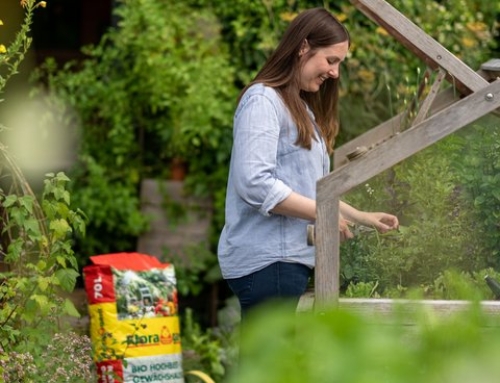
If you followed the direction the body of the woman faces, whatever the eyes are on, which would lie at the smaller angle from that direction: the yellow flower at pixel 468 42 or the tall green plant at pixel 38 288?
the yellow flower

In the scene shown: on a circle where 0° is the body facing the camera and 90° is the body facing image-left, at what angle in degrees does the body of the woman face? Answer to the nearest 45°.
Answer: approximately 270°

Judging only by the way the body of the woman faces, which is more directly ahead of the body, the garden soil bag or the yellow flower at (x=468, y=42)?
the yellow flower

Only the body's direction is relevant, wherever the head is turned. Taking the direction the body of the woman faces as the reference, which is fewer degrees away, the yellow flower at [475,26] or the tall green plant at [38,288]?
the yellow flower

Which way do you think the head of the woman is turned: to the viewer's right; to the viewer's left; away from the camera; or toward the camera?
to the viewer's right

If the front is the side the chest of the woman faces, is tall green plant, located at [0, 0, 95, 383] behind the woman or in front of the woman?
behind

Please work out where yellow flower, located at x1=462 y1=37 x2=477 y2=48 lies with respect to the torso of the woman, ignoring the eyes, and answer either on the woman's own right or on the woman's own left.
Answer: on the woman's own left
